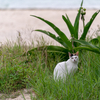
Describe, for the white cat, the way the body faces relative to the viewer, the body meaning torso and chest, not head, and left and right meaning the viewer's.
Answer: facing to the right of the viewer
